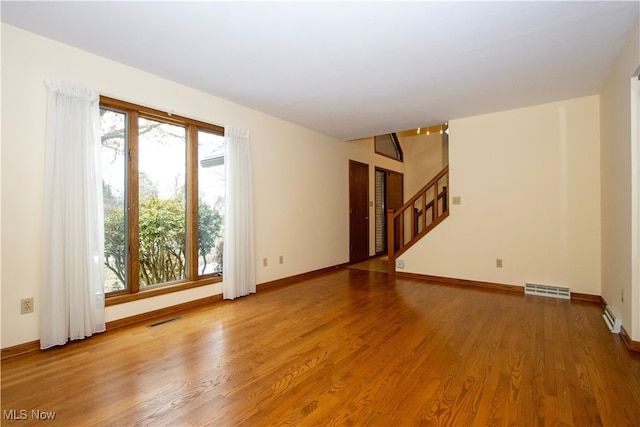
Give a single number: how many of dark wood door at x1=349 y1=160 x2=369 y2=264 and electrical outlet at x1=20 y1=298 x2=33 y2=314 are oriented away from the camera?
0

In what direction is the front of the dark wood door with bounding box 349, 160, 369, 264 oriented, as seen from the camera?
facing the viewer and to the right of the viewer

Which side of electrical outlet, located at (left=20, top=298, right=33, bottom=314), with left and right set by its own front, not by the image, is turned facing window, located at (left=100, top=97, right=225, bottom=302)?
left

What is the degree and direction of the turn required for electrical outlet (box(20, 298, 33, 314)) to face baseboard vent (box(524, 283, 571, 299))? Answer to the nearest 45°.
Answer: approximately 45° to its left

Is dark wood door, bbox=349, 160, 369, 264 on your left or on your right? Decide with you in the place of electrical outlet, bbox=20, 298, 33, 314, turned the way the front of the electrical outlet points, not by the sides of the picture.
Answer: on your left

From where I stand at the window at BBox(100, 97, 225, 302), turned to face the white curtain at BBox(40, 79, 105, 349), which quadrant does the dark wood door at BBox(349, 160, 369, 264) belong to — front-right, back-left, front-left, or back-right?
back-left

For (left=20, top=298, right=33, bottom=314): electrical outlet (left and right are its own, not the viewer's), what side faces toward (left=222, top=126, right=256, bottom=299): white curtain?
left
